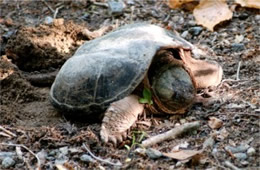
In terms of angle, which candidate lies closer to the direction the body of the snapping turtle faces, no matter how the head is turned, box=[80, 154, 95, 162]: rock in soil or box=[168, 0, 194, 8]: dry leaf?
the rock in soil

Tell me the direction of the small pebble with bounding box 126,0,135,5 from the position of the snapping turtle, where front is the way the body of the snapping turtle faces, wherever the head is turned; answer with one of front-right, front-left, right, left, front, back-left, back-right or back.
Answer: back-left

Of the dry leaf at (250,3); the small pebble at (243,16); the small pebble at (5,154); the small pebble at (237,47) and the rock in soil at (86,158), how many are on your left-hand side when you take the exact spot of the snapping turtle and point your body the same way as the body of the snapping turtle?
3

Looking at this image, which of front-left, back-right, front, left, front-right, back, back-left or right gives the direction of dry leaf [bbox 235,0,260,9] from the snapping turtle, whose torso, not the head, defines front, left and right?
left

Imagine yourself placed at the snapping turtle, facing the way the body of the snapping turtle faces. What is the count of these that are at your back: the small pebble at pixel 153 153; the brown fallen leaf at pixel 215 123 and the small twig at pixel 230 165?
0

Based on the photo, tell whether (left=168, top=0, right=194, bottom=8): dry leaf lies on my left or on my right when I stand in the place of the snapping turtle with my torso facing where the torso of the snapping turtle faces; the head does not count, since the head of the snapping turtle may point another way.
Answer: on my left

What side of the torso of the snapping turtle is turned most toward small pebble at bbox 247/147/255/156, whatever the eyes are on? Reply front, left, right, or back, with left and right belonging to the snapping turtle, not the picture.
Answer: front

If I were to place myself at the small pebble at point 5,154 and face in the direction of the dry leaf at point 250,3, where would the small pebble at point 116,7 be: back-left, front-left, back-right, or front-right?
front-left

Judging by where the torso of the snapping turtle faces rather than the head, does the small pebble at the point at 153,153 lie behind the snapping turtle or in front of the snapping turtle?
in front

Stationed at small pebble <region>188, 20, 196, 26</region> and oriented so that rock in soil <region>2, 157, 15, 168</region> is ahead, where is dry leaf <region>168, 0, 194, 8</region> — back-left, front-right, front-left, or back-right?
back-right

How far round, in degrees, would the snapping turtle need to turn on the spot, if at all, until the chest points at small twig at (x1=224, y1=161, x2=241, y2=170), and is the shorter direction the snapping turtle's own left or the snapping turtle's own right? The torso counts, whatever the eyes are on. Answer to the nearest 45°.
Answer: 0° — it already faces it

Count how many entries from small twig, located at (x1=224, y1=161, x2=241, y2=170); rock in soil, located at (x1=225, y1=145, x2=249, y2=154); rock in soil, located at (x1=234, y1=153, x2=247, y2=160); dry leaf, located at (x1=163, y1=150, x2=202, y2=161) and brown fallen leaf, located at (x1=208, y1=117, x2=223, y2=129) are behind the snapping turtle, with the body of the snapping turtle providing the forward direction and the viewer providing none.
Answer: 0

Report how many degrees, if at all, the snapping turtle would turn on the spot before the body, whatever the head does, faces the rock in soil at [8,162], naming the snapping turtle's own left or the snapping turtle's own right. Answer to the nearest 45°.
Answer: approximately 90° to the snapping turtle's own right

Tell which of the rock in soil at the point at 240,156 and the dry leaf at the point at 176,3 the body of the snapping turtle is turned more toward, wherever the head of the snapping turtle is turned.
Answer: the rock in soil

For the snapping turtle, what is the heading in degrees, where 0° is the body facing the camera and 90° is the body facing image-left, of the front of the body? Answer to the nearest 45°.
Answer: approximately 315°

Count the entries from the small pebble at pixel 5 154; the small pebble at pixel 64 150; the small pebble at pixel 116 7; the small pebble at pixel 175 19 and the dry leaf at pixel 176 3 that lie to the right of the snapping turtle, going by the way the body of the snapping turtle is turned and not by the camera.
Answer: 2

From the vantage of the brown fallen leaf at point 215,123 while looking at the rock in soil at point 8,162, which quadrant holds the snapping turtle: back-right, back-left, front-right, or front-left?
front-right

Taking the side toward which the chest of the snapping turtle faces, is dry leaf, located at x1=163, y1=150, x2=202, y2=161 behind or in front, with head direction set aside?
in front

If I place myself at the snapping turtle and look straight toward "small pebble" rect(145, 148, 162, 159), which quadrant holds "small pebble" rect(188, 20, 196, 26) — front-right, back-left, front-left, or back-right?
back-left

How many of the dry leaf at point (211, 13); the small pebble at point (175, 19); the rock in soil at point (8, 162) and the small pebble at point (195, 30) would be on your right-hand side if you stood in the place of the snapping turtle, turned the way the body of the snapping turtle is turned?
1

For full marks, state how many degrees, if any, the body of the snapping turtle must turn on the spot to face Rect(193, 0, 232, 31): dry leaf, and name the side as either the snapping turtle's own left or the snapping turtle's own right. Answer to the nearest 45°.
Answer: approximately 90° to the snapping turtle's own left

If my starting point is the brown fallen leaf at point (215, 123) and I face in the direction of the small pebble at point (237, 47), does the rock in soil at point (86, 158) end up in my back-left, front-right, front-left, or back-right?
back-left
